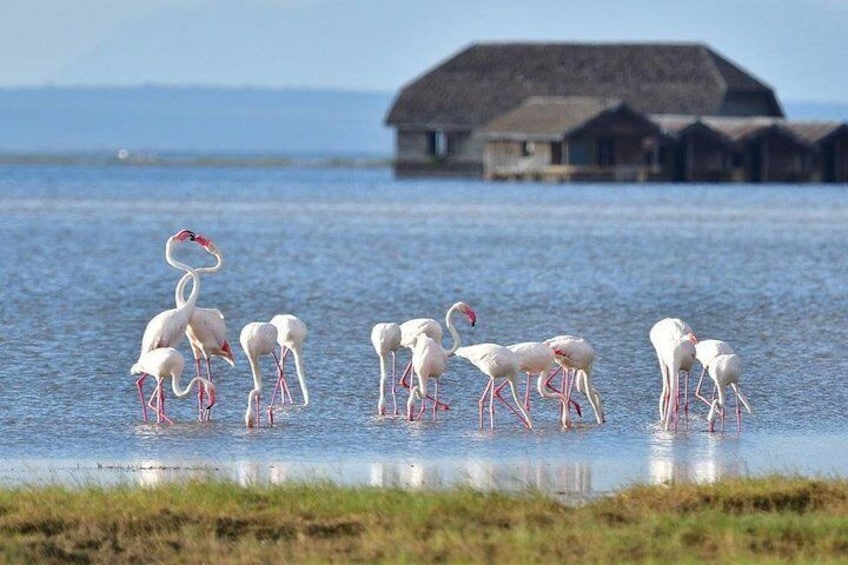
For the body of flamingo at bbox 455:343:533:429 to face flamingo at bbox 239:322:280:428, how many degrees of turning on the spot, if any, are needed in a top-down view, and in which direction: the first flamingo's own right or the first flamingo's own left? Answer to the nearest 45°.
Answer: approximately 180°

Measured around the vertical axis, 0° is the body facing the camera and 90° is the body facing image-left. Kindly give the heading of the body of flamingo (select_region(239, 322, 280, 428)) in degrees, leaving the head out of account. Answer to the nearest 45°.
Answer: approximately 45°

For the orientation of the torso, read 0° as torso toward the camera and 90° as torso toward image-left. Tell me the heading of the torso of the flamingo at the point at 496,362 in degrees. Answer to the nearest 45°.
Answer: approximately 270°

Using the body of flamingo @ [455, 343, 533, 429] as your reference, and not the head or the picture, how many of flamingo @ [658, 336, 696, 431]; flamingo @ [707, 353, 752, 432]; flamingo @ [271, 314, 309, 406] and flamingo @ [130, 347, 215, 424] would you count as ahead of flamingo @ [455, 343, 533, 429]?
2

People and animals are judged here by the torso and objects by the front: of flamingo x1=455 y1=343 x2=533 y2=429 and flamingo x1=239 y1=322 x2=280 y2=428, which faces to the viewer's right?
flamingo x1=455 y1=343 x2=533 y2=429

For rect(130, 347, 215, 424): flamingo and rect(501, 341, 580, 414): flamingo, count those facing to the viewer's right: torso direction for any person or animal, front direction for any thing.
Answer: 2

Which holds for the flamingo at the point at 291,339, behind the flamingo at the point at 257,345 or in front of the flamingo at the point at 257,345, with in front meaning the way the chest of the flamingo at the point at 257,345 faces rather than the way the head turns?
behind
